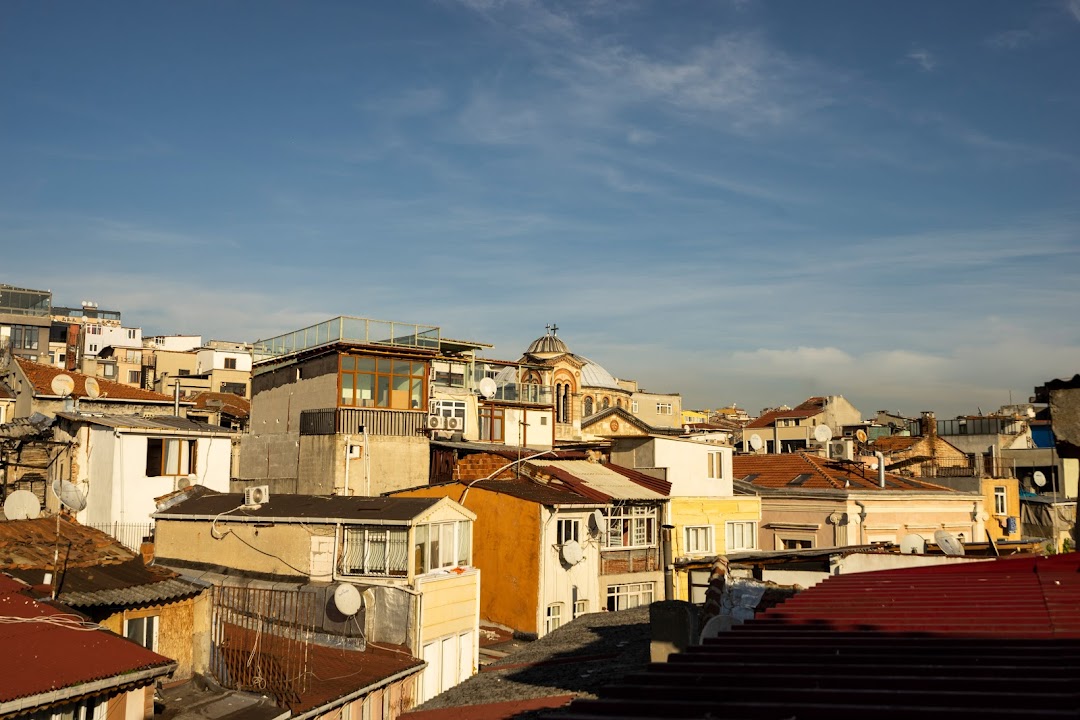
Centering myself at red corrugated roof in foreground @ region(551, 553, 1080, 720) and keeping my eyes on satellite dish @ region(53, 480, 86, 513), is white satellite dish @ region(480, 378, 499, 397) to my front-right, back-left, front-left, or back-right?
front-right

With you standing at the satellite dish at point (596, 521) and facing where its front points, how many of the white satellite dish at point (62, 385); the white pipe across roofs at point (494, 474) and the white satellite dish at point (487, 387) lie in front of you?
0

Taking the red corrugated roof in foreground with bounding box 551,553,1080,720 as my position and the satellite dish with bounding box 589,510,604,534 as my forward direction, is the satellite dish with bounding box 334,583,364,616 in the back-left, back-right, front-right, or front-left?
front-left

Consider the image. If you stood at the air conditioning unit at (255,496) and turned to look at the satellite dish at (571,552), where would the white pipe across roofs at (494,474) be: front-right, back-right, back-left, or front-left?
front-left

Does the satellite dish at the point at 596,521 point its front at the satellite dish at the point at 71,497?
no

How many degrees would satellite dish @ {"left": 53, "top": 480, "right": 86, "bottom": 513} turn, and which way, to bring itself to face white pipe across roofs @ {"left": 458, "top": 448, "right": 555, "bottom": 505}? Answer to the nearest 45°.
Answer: approximately 45° to its left

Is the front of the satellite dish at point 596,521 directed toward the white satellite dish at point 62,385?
no

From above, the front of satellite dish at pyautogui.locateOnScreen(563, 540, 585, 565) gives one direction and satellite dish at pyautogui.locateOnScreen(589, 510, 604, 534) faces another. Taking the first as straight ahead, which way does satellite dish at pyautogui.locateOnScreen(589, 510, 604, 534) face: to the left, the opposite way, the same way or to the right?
the same way

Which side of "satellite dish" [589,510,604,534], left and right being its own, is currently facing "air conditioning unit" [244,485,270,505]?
right

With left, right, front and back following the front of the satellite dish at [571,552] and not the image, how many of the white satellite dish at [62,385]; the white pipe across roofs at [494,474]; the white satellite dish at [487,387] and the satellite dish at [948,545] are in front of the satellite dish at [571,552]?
1

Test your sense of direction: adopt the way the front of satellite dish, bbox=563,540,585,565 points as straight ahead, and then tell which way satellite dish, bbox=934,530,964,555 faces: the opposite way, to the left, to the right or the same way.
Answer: the same way
